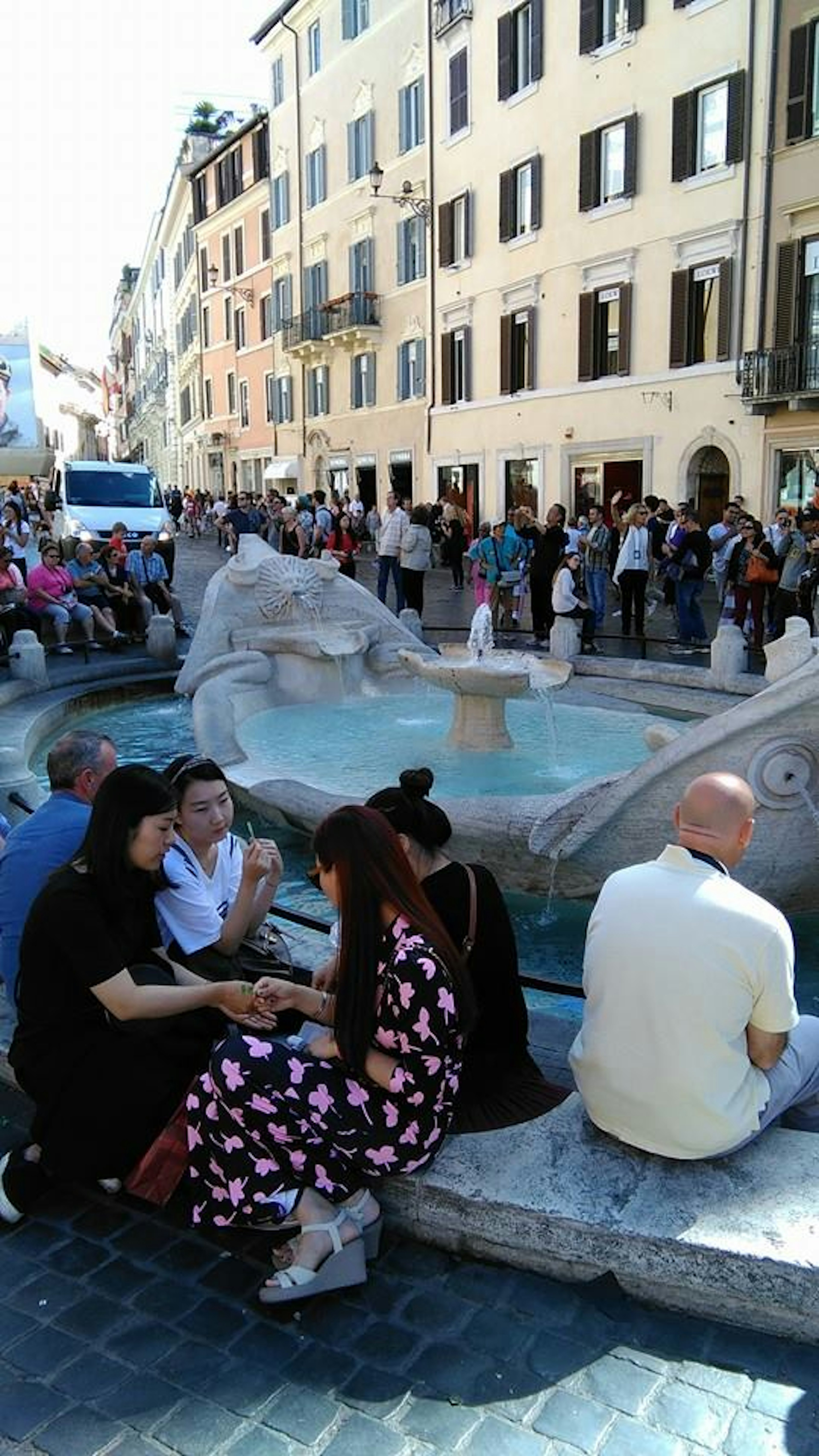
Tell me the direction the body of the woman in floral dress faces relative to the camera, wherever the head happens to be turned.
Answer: to the viewer's left

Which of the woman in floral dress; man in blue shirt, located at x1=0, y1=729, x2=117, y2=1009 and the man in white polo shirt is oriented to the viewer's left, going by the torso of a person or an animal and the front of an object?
the woman in floral dress

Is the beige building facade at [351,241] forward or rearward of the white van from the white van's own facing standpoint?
rearward

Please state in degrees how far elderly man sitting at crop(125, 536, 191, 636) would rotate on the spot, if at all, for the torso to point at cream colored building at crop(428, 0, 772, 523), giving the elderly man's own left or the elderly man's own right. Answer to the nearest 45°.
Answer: approximately 135° to the elderly man's own left

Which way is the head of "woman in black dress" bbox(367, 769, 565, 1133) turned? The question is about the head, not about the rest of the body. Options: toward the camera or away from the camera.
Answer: away from the camera

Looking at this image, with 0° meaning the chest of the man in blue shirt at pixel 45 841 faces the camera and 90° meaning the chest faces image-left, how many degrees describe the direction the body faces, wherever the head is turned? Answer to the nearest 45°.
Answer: approximately 225°

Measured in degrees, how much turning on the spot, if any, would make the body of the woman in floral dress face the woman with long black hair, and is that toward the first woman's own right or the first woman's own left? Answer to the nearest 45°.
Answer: approximately 45° to the first woman's own right

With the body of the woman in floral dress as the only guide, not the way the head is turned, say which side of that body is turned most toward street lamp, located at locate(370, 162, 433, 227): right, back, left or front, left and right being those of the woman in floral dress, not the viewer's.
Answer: right

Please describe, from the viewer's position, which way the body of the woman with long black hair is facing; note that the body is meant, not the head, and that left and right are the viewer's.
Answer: facing to the right of the viewer

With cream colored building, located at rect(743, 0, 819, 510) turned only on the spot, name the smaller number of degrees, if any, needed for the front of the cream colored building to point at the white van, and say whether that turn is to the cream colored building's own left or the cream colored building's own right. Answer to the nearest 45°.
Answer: approximately 45° to the cream colored building's own right

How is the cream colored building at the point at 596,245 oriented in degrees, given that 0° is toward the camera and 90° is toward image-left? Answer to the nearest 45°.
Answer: approximately 45°
